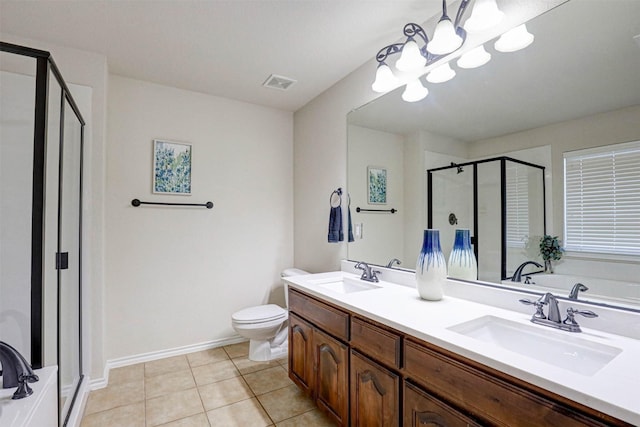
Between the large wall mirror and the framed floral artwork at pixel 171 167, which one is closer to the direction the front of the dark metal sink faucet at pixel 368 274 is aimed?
the framed floral artwork

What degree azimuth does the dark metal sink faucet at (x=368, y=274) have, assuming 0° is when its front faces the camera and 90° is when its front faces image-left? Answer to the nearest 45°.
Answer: approximately 45°

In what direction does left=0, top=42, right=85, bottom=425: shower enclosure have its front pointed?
to the viewer's right

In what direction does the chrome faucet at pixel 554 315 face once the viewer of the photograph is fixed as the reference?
facing the viewer and to the left of the viewer

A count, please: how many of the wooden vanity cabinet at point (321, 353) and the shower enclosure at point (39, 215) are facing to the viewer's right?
1

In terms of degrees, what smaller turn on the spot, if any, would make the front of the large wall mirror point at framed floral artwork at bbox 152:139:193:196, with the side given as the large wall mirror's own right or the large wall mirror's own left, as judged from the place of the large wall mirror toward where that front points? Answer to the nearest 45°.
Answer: approximately 45° to the large wall mirror's own right

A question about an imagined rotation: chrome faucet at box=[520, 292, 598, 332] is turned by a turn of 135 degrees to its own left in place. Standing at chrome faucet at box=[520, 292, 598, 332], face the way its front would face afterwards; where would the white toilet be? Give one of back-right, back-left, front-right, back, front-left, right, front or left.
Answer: back

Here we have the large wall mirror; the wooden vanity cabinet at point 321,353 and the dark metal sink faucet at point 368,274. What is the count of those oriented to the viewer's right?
0

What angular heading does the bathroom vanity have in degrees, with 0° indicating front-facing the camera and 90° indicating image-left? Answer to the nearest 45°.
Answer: approximately 45°

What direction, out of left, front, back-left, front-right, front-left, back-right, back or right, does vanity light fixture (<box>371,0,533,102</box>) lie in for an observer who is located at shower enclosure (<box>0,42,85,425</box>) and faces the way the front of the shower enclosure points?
front-right

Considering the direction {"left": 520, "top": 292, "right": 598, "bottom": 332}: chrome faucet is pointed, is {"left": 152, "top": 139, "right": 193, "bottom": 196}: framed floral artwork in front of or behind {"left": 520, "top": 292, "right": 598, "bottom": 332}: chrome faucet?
in front
